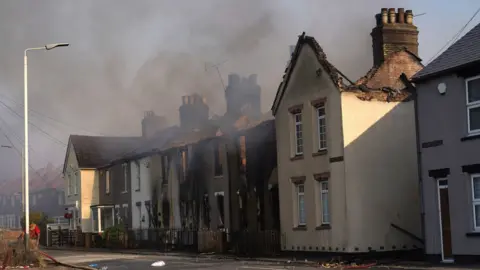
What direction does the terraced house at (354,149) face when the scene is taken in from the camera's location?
facing the viewer and to the left of the viewer

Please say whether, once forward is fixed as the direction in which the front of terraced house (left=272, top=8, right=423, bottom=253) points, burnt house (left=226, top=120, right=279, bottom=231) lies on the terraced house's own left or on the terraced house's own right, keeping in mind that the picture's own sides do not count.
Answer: on the terraced house's own right

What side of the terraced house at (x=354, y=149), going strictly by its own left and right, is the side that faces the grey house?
left

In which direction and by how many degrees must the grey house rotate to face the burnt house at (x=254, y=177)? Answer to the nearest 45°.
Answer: approximately 90° to its right

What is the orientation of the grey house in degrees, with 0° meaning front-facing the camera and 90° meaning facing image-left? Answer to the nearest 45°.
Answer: approximately 45°

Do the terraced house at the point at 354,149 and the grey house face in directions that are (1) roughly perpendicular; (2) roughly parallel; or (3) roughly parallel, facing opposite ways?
roughly parallel

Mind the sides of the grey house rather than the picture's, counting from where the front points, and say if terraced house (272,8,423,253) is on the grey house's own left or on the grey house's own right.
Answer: on the grey house's own right

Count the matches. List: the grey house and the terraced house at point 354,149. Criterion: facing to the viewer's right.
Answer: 0
